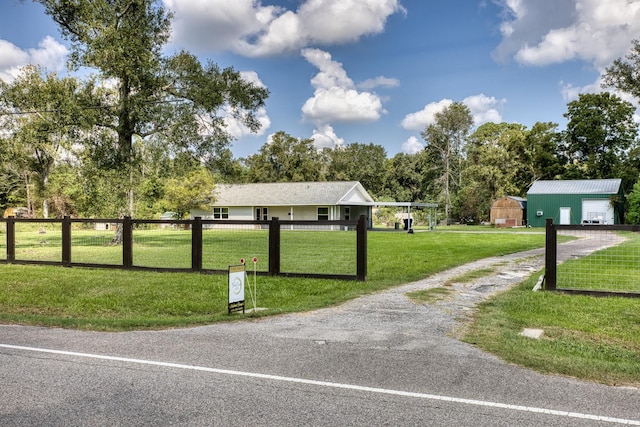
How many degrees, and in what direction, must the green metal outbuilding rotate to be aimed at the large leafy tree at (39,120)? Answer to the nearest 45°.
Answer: approximately 45° to its right

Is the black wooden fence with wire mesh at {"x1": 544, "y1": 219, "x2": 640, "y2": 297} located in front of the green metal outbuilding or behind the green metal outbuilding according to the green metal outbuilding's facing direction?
in front

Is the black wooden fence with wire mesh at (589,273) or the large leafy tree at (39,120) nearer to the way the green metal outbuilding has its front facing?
the black wooden fence with wire mesh

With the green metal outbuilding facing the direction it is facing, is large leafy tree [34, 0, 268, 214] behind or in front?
in front

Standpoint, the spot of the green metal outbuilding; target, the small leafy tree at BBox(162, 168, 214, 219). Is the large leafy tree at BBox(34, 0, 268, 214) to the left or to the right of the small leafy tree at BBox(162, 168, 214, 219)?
left

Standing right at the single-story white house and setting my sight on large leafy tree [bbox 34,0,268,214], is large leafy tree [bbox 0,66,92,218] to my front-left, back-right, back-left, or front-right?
front-right

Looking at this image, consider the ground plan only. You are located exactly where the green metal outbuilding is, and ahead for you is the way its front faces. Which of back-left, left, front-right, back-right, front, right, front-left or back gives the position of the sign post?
front

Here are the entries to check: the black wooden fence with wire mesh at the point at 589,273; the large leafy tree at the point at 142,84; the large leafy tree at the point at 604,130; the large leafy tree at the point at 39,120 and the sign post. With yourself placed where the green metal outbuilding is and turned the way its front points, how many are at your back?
1

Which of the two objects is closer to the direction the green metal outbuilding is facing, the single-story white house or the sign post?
the sign post

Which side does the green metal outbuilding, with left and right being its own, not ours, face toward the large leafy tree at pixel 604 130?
back

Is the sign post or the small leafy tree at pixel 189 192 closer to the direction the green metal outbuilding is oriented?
the sign post

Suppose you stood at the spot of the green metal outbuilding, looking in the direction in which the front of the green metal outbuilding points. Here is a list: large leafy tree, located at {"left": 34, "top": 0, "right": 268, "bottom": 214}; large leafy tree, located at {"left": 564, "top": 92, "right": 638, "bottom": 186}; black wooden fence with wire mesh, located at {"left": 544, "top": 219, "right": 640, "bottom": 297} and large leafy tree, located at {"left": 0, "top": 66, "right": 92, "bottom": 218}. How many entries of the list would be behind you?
1

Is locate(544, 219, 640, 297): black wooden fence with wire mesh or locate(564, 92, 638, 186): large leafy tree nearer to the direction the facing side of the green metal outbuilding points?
the black wooden fence with wire mesh

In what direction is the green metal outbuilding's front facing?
toward the camera

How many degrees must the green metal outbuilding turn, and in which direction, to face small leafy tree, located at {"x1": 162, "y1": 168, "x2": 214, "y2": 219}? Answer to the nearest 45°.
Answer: approximately 45° to its right

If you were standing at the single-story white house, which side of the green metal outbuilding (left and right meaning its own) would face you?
right
